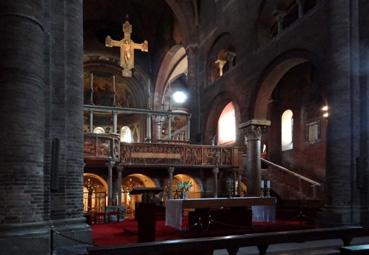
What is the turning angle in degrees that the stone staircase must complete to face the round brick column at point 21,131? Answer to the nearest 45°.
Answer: approximately 90° to its right

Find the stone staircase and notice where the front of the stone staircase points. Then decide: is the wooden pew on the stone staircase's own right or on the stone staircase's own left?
on the stone staircase's own right

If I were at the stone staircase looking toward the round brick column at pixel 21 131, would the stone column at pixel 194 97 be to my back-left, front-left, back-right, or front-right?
back-right

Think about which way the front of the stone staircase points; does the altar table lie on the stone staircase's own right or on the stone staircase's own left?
on the stone staircase's own right

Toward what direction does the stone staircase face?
to the viewer's right
